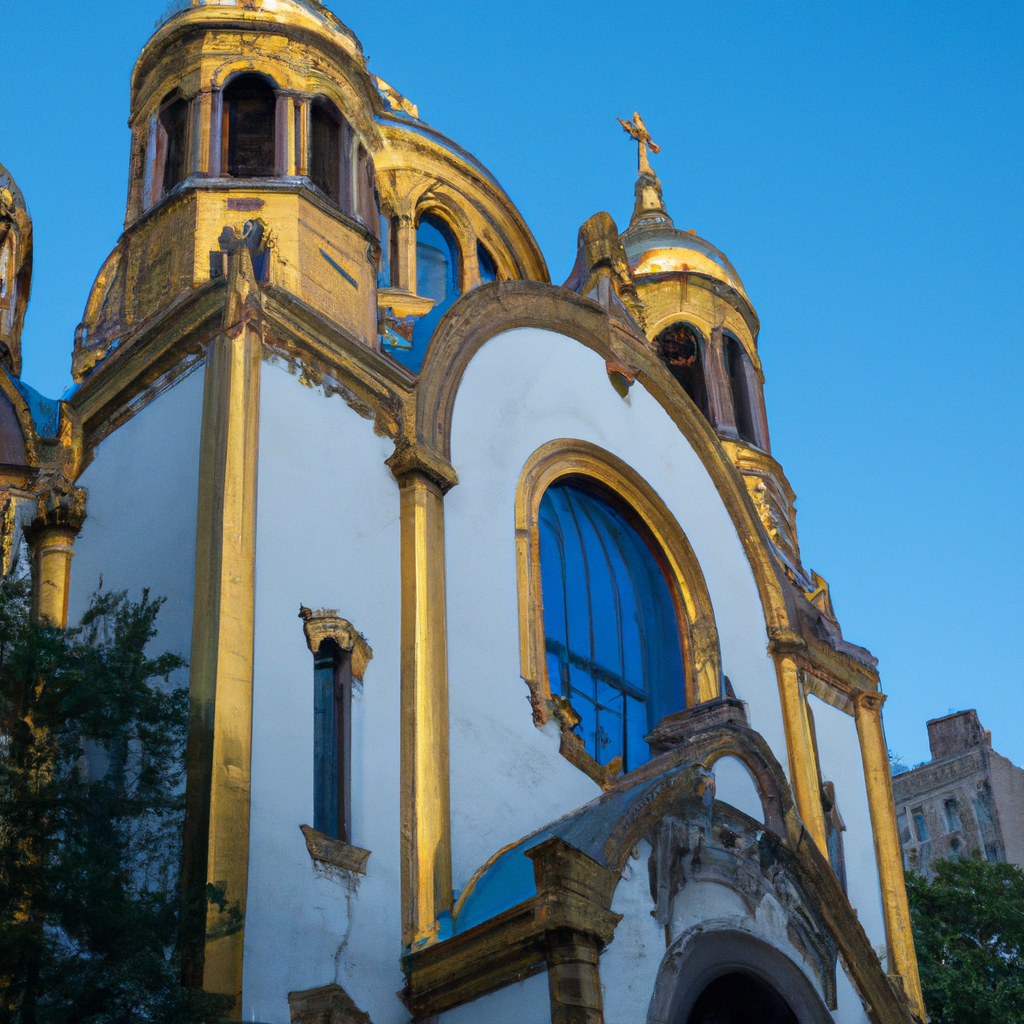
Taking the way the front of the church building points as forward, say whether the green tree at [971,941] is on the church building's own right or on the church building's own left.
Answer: on the church building's own left

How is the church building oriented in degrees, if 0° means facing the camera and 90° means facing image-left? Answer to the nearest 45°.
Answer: approximately 315°
